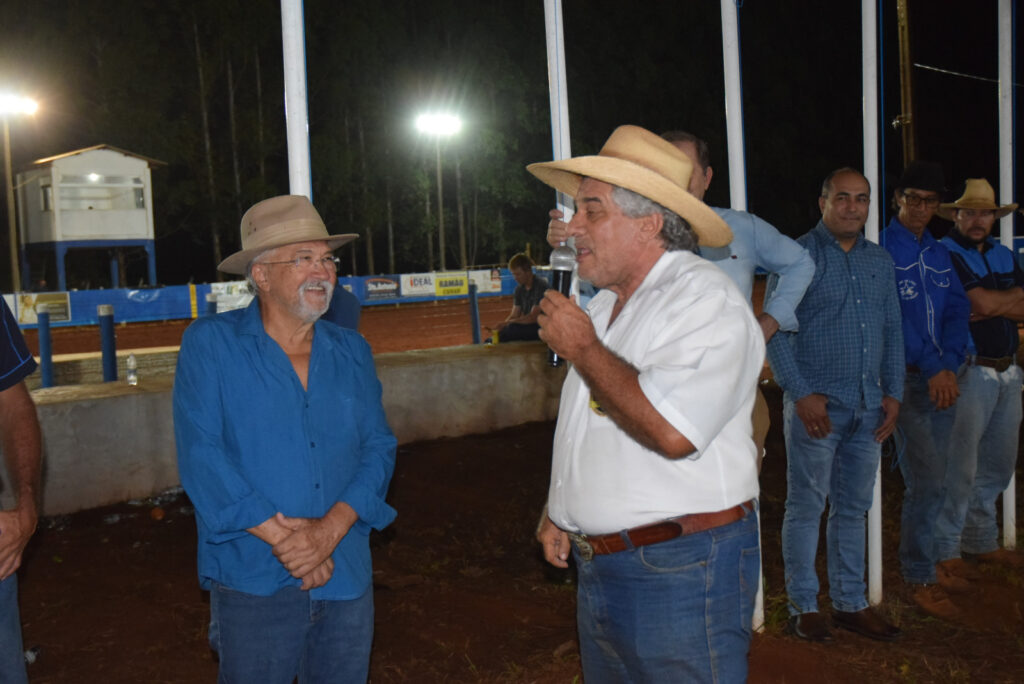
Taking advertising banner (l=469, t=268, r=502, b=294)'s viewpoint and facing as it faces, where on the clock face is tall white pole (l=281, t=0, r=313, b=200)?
The tall white pole is roughly at 12 o'clock from the advertising banner.

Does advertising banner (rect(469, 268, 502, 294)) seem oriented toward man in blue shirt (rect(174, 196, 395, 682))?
yes

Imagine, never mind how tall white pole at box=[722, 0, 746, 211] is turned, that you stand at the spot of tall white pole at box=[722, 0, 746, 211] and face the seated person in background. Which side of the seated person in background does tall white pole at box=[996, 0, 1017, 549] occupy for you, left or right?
right

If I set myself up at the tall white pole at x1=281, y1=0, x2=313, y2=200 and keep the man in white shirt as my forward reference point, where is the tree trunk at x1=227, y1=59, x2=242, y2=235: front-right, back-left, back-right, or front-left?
back-left

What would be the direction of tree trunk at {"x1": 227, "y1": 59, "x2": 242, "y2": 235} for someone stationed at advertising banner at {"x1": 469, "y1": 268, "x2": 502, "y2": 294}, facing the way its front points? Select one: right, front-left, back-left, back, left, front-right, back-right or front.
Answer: back-right

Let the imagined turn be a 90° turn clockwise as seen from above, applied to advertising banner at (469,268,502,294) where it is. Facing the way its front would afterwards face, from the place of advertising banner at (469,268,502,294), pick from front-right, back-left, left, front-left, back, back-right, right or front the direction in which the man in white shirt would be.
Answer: left

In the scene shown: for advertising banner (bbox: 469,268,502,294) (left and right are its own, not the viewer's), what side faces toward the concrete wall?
front

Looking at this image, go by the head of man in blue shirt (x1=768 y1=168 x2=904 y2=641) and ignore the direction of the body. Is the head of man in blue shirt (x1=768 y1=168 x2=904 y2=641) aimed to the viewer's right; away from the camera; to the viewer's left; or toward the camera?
toward the camera

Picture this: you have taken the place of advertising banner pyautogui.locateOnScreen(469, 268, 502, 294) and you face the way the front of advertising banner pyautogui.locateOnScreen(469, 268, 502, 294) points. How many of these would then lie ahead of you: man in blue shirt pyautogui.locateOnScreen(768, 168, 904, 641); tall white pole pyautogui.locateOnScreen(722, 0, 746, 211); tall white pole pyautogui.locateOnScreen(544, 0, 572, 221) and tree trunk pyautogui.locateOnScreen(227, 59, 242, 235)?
3

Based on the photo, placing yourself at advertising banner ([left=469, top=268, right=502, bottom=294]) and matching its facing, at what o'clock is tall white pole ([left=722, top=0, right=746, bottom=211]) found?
The tall white pole is roughly at 12 o'clock from the advertising banner.

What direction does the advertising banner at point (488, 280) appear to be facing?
toward the camera

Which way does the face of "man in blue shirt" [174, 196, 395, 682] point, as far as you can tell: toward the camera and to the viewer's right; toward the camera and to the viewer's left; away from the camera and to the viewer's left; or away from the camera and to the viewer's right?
toward the camera and to the viewer's right

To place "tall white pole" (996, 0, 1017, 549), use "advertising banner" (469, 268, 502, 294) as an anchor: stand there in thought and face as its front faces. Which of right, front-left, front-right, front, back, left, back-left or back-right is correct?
front

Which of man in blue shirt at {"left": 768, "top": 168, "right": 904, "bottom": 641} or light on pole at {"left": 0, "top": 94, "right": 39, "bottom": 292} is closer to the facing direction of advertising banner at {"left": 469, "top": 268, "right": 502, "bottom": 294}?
the man in blue shirt

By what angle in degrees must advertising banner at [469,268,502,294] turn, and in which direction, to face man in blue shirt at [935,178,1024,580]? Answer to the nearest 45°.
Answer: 0° — it already faces them

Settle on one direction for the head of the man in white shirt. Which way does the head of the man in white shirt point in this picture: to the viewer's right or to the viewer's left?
to the viewer's left
